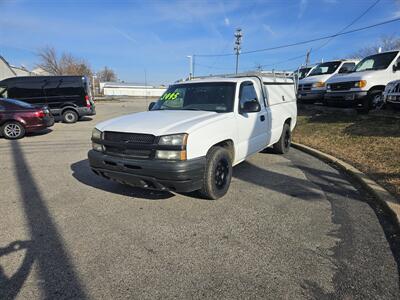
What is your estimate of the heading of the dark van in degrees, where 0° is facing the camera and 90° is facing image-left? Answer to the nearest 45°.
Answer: approximately 90°

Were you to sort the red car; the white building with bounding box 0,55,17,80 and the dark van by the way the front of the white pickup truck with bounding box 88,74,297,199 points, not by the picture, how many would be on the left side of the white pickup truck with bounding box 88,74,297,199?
0

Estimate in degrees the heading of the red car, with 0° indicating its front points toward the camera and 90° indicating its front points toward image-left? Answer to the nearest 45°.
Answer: approximately 90°

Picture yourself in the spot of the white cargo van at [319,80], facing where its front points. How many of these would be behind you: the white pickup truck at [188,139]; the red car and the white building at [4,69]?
0

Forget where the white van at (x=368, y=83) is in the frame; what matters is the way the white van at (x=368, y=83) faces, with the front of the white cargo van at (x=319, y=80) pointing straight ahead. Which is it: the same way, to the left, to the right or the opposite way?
the same way

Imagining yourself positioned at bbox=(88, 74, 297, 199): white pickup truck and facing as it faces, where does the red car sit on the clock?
The red car is roughly at 3 o'clock from the white pickup truck.

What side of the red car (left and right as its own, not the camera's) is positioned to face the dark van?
right

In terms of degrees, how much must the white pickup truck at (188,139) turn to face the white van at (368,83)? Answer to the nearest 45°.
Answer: approximately 180°

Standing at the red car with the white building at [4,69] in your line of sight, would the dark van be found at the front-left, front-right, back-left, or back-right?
front-right

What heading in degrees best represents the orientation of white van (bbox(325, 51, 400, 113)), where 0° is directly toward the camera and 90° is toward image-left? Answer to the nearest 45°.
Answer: approximately 45°

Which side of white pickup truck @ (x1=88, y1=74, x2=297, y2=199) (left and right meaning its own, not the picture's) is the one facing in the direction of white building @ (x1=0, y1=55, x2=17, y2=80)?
right

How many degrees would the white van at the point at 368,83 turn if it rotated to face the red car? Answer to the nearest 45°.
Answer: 0° — it already faces it

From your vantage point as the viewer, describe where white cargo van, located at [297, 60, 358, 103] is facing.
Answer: facing the viewer and to the left of the viewer

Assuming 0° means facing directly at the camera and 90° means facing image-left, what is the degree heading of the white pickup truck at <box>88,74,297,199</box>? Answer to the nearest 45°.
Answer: approximately 45°

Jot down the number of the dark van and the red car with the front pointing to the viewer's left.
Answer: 2

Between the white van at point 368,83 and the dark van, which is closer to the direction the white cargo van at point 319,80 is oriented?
the dark van
